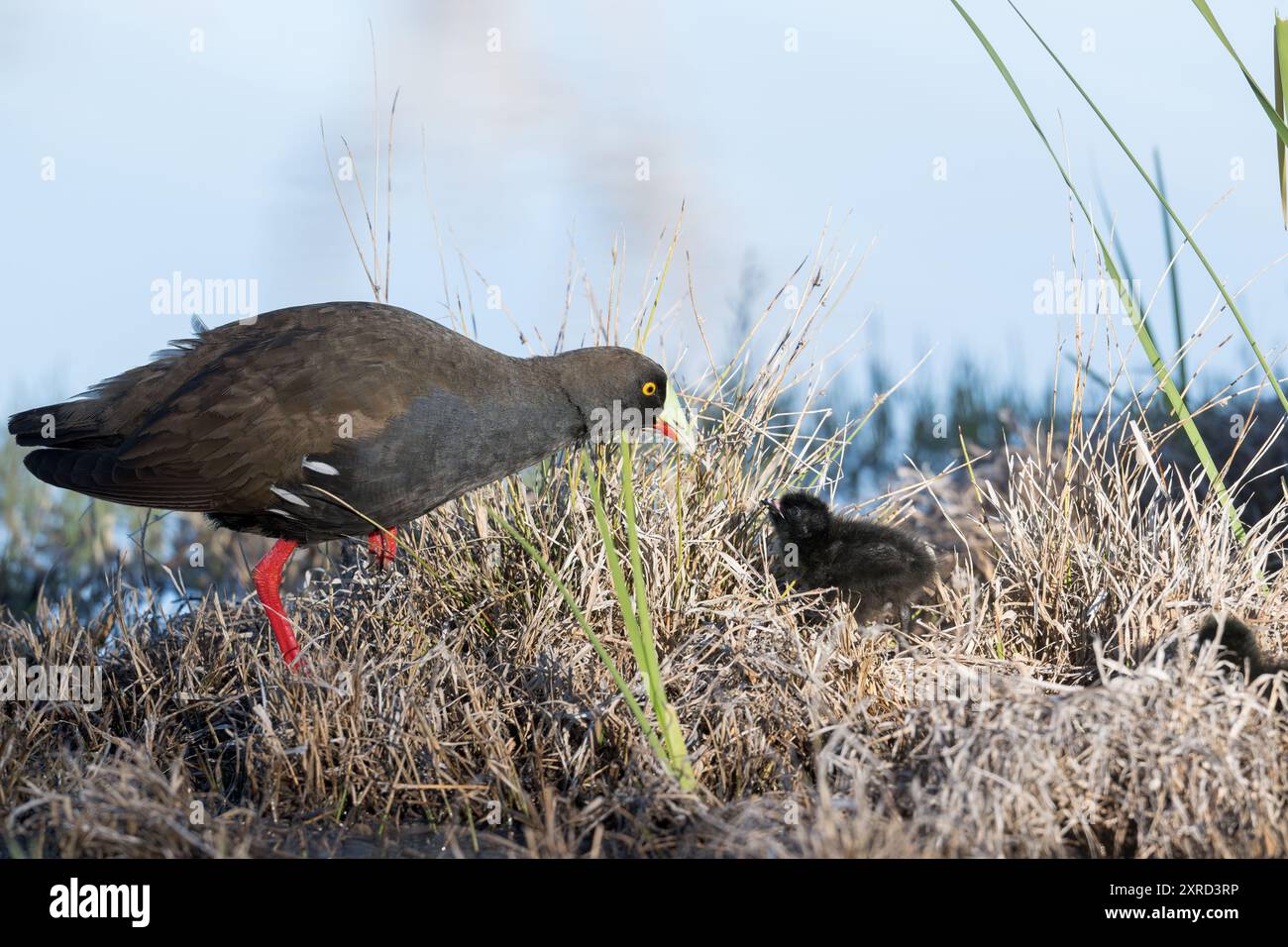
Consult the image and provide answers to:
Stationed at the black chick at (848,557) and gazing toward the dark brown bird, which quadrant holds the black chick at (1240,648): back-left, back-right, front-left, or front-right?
back-left

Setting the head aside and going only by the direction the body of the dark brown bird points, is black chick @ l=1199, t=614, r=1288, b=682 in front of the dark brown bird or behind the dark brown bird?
in front

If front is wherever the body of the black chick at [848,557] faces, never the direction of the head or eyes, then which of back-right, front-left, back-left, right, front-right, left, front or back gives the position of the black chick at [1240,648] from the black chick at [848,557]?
back-left

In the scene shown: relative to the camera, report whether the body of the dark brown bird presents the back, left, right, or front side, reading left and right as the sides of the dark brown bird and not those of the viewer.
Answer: right

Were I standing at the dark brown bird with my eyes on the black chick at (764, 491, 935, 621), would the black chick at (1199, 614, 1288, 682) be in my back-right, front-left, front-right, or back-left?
front-right

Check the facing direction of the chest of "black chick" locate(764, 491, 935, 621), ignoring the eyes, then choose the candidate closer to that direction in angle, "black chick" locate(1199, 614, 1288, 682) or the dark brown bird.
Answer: the dark brown bird

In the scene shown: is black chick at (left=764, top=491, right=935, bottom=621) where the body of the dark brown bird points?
yes

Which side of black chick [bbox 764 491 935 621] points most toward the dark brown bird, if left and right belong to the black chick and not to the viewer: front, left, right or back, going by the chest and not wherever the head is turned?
front

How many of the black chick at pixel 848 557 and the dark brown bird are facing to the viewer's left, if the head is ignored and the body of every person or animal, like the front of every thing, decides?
1

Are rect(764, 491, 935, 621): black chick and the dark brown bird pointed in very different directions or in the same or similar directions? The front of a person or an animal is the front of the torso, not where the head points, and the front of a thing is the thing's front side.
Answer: very different directions

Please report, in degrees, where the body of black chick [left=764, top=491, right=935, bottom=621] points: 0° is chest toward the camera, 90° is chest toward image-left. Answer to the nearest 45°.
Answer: approximately 90°
